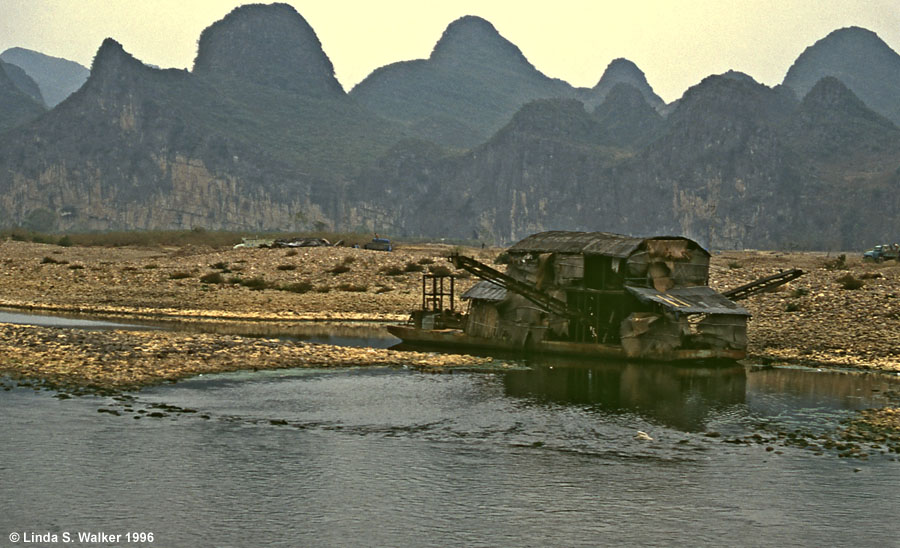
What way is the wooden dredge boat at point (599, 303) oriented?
to the viewer's left
